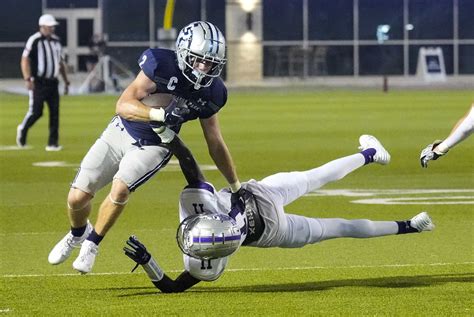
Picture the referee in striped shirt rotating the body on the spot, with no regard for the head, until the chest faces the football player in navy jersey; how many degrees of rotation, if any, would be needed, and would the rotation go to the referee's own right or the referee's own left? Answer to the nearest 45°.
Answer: approximately 45° to the referee's own right

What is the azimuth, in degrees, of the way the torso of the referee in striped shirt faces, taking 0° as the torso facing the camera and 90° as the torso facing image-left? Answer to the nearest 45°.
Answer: approximately 315°

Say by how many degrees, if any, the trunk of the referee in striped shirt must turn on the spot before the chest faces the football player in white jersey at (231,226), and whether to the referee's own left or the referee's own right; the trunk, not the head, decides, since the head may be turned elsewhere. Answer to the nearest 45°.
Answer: approximately 45° to the referee's own right
